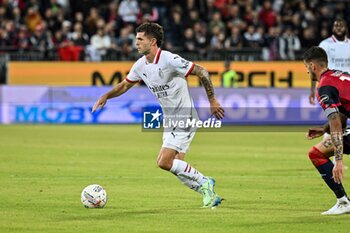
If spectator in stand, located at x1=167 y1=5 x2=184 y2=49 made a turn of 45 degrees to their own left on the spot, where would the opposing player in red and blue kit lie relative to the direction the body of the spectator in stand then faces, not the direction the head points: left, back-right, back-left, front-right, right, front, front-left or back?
front-right

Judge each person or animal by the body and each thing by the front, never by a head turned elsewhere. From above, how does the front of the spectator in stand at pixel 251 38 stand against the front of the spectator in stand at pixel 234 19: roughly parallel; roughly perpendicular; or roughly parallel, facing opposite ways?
roughly parallel

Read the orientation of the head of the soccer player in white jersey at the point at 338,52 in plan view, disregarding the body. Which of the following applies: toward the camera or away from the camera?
toward the camera

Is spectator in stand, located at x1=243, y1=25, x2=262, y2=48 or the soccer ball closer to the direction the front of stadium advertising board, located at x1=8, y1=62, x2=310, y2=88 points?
the soccer ball

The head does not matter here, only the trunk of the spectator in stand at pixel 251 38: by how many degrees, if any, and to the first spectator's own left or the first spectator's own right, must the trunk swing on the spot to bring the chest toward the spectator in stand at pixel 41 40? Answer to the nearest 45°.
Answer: approximately 90° to the first spectator's own right

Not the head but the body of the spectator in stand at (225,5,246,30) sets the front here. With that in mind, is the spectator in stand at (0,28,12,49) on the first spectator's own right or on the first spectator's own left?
on the first spectator's own right

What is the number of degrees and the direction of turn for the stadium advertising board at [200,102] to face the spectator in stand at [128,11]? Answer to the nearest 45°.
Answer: approximately 135° to its right

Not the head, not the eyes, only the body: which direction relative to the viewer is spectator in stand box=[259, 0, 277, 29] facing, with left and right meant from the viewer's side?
facing the viewer

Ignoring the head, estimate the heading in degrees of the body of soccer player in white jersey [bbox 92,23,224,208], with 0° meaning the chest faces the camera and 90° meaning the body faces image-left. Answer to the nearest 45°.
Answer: approximately 45°

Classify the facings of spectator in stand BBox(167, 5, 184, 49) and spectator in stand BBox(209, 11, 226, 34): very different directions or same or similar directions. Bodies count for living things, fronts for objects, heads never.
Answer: same or similar directions

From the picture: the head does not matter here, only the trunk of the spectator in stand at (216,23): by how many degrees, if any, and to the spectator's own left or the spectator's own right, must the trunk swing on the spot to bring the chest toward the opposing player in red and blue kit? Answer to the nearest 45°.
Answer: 0° — they already face them

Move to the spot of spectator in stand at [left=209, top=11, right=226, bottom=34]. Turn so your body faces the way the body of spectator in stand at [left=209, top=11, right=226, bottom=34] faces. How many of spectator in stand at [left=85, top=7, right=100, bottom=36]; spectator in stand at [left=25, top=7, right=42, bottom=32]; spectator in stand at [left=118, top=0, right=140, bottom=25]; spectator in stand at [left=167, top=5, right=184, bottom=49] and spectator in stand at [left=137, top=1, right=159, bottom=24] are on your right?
5

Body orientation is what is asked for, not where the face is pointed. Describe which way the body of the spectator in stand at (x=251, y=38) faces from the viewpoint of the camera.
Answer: toward the camera

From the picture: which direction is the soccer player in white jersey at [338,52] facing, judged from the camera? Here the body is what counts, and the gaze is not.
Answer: toward the camera

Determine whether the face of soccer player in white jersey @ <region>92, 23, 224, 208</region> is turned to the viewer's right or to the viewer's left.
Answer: to the viewer's left

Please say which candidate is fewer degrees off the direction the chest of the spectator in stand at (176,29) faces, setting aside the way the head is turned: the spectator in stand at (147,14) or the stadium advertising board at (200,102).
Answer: the stadium advertising board

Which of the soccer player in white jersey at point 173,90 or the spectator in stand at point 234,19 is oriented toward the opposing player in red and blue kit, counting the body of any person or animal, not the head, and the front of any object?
the spectator in stand

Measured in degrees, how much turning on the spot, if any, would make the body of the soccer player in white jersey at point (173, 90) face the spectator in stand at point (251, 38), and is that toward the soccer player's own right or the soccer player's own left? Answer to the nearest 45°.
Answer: approximately 135° to the soccer player's own right
